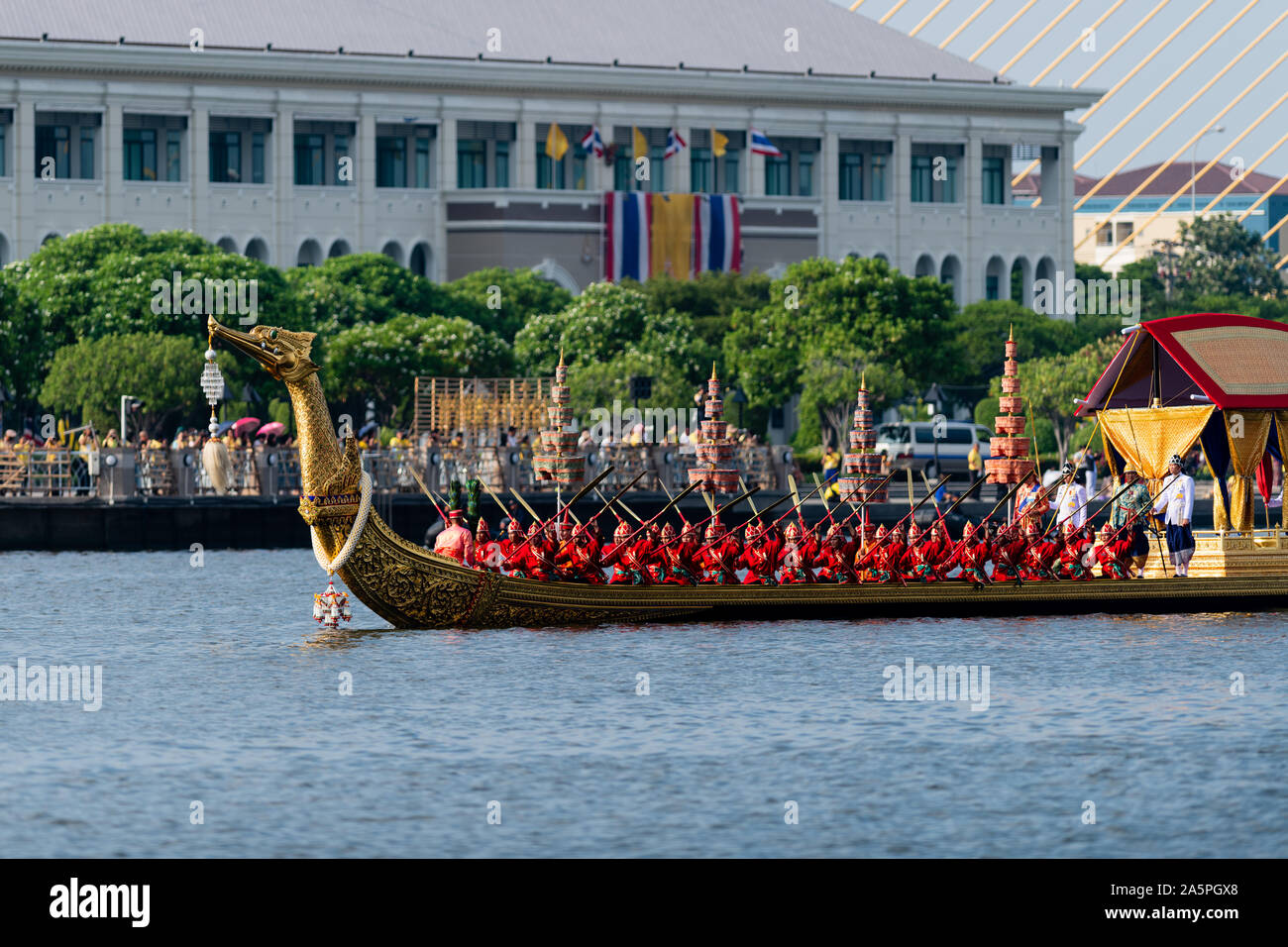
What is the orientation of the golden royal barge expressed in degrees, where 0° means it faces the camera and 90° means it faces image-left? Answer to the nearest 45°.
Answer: approximately 90°
